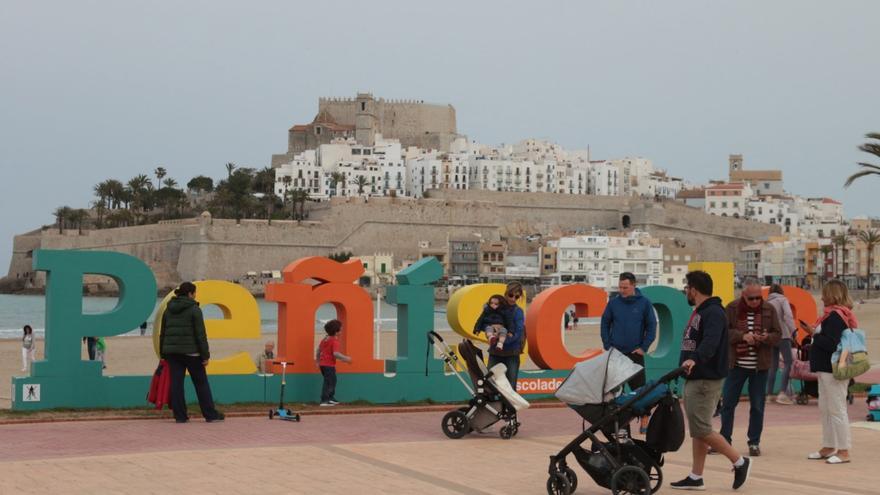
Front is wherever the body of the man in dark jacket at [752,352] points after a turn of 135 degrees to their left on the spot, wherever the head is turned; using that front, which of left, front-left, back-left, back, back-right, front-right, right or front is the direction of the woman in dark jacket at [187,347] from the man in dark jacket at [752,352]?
back-left

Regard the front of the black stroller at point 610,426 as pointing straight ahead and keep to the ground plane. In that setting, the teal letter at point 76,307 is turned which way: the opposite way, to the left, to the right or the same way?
to the left

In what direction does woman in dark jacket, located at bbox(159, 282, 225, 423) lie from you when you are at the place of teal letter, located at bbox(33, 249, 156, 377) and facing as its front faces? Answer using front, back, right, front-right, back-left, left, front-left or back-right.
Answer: front-left

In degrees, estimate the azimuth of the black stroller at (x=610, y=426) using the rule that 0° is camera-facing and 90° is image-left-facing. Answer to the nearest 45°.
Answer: approximately 90°

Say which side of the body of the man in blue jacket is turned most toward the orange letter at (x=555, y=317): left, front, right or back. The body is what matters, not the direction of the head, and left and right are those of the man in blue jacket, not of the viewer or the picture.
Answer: back

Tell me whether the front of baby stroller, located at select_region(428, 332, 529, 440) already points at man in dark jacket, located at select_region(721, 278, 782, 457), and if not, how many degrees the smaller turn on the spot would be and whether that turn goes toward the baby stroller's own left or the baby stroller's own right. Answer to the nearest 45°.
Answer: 0° — it already faces them

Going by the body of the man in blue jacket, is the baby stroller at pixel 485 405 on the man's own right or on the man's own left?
on the man's own right

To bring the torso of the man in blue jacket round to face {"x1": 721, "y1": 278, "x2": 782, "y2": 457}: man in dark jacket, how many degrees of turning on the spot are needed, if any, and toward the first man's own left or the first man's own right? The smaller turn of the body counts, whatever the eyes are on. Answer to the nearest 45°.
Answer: approximately 45° to the first man's own left

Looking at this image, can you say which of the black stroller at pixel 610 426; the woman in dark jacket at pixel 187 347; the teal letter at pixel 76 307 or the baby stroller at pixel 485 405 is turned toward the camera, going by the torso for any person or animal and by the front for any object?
the teal letter

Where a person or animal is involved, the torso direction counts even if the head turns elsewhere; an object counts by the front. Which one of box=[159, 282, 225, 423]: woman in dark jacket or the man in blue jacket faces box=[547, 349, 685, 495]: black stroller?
the man in blue jacket

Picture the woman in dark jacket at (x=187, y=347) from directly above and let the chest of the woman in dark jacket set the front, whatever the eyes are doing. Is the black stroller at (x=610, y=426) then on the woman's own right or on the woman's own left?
on the woman's own right

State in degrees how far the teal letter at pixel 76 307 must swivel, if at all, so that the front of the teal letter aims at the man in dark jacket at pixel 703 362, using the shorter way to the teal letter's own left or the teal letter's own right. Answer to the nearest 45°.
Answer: approximately 45° to the teal letter's own left

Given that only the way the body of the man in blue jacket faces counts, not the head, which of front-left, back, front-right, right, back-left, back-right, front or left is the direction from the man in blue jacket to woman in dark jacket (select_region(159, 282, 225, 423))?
right

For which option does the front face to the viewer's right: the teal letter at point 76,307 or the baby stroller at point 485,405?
the baby stroller

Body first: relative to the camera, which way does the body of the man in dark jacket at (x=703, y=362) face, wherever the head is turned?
to the viewer's left
